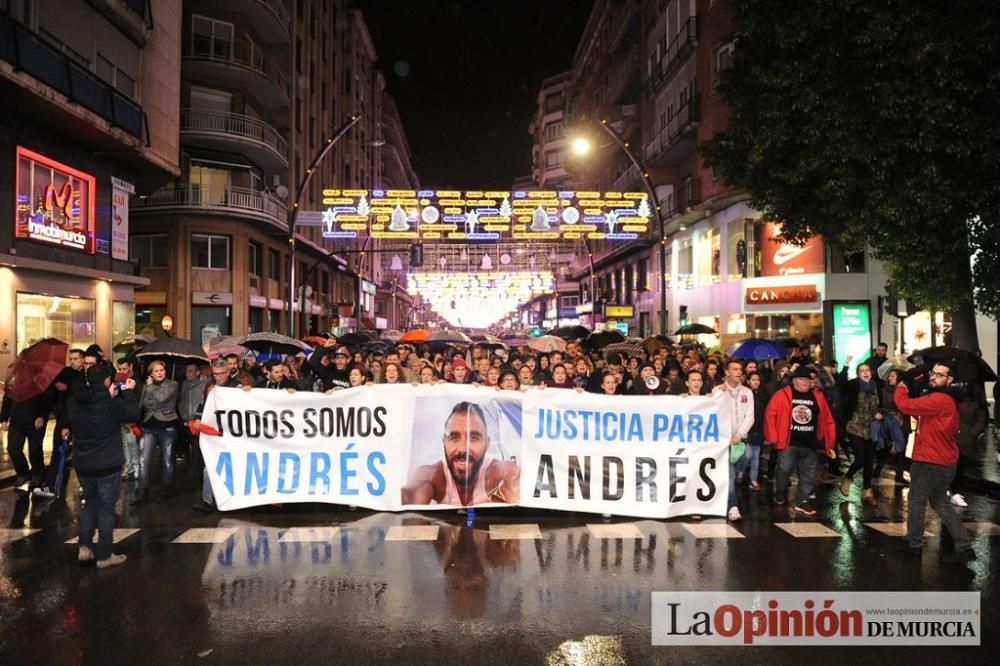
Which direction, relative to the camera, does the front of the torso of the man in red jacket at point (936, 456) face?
to the viewer's left

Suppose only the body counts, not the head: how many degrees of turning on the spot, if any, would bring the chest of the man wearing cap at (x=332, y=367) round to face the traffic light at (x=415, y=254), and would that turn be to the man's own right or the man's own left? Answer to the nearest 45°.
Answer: approximately 180°

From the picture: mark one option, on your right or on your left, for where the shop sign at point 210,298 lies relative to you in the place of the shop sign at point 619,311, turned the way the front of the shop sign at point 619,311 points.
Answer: on your right

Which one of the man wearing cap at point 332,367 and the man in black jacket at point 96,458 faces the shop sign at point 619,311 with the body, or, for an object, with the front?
the man in black jacket

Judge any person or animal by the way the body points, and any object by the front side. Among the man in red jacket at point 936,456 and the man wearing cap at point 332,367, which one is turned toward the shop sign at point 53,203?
the man in red jacket

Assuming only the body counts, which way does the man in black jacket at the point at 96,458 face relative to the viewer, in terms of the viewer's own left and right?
facing away from the viewer and to the right of the viewer
